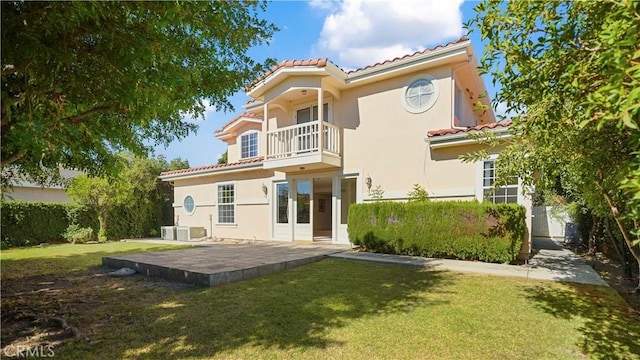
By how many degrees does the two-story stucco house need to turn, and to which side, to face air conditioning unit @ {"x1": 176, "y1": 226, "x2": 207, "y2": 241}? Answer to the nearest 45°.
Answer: approximately 90° to its right

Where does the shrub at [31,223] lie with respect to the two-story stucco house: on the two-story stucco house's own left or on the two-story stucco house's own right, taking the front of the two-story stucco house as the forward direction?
on the two-story stucco house's own right

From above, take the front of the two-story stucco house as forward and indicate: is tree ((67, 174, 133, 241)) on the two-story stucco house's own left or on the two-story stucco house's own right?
on the two-story stucco house's own right

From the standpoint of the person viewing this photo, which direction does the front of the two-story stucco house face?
facing the viewer and to the left of the viewer

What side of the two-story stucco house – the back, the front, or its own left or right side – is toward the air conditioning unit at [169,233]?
right

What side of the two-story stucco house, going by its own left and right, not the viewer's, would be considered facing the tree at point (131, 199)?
right
